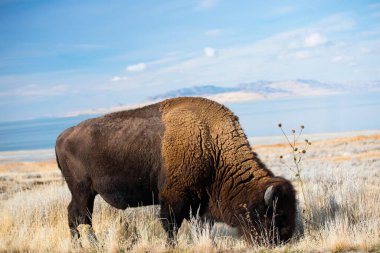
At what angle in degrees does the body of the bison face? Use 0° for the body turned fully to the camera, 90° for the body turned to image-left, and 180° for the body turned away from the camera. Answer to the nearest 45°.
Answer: approximately 270°
